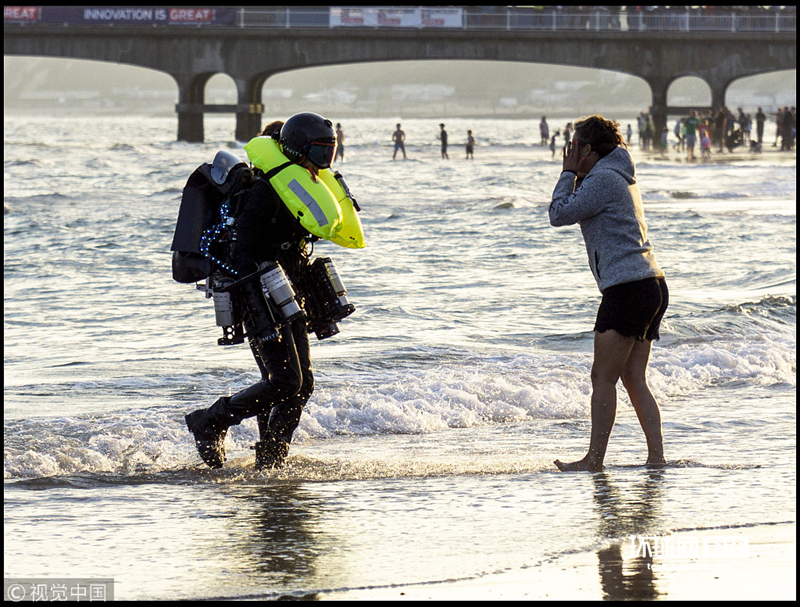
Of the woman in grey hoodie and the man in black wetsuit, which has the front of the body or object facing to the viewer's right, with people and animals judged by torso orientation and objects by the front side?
the man in black wetsuit

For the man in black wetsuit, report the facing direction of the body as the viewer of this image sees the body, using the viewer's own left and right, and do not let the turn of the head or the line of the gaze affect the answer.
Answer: facing to the right of the viewer

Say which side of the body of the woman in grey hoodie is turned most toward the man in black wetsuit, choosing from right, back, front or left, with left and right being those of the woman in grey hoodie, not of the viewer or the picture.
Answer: front

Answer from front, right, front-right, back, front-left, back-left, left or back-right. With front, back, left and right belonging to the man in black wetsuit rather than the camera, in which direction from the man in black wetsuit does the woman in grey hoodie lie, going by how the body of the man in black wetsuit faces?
front

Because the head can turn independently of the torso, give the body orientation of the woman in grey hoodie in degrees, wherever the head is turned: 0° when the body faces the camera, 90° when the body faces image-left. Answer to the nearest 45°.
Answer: approximately 90°

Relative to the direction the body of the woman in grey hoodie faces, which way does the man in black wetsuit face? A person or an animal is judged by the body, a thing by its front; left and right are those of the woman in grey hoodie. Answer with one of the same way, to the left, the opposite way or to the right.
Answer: the opposite way

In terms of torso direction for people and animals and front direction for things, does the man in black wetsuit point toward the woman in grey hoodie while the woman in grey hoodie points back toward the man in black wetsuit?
yes
